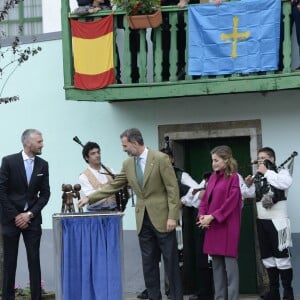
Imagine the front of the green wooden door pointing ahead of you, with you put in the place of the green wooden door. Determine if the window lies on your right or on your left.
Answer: on your right

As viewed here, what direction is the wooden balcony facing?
toward the camera

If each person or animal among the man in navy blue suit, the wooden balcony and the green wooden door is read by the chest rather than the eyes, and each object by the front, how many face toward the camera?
3

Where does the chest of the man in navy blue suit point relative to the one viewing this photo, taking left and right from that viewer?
facing the viewer

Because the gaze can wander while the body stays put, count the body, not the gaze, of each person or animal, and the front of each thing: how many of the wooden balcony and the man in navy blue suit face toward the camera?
2

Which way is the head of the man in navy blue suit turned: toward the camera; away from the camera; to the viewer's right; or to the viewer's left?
to the viewer's right

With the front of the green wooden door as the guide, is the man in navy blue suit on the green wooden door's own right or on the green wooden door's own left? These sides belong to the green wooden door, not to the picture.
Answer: on the green wooden door's own right

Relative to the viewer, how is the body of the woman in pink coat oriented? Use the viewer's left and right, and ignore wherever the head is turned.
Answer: facing the viewer and to the left of the viewer
